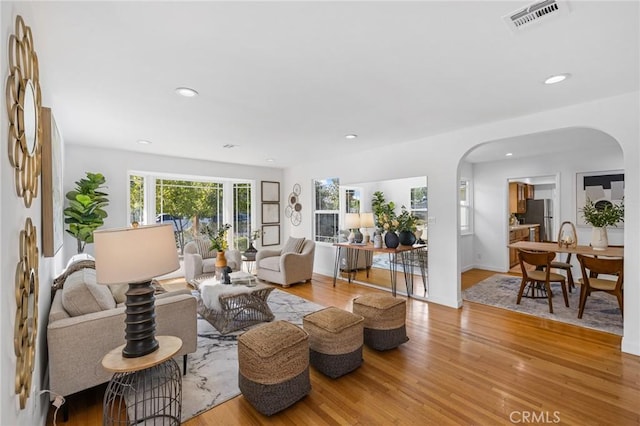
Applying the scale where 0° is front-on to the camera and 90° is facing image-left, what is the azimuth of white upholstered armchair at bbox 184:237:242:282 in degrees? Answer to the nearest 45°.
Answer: approximately 315°

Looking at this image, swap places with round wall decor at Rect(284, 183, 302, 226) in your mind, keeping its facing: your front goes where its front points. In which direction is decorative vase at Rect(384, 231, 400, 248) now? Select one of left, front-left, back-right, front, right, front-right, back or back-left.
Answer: left

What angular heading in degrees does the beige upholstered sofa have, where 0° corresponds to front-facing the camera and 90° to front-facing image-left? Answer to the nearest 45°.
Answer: approximately 270°

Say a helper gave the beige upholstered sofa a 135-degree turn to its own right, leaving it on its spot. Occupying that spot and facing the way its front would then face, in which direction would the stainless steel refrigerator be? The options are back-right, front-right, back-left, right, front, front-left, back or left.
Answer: back-left

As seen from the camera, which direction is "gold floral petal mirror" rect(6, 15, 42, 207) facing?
to the viewer's right

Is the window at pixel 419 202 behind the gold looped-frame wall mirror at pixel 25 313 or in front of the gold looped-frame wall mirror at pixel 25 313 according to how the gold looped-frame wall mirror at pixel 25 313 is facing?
in front

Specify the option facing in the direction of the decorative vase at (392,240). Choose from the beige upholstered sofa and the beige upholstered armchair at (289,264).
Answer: the beige upholstered sofa

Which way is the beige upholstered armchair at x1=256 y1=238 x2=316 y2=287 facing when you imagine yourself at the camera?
facing the viewer and to the left of the viewer

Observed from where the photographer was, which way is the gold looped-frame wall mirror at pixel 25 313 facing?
facing to the right of the viewer

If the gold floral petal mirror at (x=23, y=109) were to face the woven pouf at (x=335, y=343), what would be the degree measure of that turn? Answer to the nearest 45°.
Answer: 0° — it already faces it

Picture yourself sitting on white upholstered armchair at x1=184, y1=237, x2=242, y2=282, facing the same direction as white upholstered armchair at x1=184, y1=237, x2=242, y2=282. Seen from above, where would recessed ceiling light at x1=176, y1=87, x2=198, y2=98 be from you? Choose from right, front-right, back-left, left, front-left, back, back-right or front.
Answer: front-right

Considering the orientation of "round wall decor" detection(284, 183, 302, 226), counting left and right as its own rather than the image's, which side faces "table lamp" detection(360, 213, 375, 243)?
left

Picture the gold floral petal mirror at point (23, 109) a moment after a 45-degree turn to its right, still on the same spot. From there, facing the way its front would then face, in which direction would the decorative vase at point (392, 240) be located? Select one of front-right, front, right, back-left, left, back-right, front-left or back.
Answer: front-left

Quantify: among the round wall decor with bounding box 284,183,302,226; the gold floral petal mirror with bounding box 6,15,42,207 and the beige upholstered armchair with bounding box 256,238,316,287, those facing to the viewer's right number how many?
1

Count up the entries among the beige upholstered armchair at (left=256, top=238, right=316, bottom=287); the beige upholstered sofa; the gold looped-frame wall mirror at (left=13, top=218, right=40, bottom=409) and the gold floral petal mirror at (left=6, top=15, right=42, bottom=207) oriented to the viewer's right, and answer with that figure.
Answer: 3
